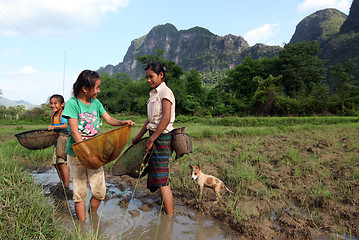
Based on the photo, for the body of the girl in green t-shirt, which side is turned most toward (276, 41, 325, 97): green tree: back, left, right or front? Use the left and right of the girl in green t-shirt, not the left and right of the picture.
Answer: left

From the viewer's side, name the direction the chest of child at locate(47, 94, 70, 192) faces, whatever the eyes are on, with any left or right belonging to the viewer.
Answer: facing the viewer and to the left of the viewer

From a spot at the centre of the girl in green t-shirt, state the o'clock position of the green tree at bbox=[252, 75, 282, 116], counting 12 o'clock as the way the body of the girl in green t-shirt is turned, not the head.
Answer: The green tree is roughly at 9 o'clock from the girl in green t-shirt.

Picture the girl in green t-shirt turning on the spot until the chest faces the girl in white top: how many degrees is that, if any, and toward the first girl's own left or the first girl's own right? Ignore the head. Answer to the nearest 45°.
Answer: approximately 45° to the first girl's own left

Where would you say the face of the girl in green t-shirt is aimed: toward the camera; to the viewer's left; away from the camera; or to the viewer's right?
to the viewer's right

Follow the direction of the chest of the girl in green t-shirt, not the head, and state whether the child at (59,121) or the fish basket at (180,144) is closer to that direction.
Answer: the fish basket

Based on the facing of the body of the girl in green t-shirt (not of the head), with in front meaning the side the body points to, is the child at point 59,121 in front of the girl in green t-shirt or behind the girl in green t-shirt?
behind

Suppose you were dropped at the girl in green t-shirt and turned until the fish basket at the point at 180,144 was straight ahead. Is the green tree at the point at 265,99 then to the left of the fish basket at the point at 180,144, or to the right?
left

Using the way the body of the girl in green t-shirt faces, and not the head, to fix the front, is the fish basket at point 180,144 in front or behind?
in front

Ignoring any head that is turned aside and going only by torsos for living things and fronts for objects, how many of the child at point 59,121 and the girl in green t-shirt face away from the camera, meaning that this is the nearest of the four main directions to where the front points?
0

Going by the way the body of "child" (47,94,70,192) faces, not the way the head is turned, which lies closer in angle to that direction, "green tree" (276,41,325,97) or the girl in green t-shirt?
the girl in green t-shirt
